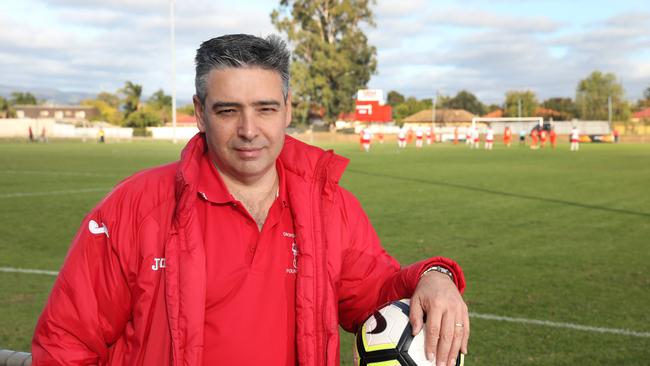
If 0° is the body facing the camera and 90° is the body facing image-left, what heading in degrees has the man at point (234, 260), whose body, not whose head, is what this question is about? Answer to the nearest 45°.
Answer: approximately 0°
